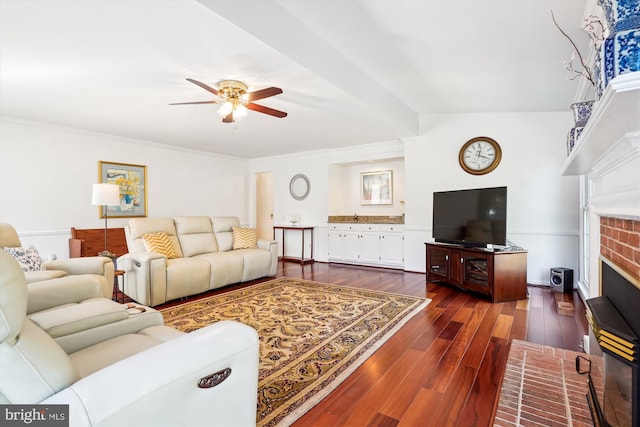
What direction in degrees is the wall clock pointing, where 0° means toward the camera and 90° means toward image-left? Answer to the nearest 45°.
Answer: approximately 0°

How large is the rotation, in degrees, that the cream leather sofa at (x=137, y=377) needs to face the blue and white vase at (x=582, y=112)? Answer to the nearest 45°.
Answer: approximately 45° to its right

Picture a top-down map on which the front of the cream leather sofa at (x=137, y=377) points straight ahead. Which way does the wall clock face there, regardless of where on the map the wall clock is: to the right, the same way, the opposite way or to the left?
the opposite way

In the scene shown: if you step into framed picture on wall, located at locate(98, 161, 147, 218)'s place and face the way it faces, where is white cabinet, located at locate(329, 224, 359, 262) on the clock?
The white cabinet is roughly at 11 o'clock from the framed picture on wall.

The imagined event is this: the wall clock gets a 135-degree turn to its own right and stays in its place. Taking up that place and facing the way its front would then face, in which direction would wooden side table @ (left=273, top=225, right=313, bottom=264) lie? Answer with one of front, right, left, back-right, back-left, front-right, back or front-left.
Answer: front-left

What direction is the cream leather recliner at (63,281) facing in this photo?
to the viewer's right

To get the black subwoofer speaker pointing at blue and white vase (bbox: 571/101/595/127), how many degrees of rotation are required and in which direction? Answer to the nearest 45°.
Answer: approximately 45° to its left

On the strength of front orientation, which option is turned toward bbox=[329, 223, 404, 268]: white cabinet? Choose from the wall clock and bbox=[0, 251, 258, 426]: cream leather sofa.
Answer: the cream leather sofa

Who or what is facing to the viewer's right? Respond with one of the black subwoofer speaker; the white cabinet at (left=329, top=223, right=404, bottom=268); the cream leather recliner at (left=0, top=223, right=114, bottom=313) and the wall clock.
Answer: the cream leather recliner
